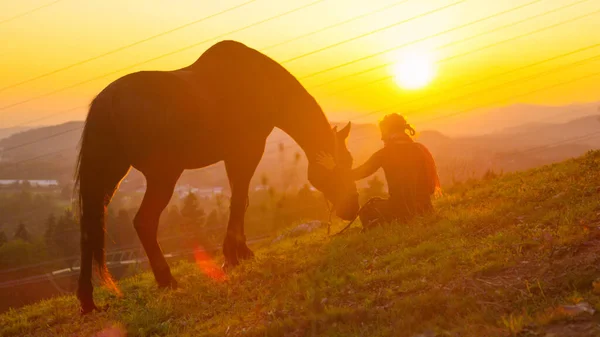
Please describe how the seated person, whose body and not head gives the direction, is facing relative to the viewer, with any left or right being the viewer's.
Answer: facing away from the viewer and to the left of the viewer
